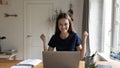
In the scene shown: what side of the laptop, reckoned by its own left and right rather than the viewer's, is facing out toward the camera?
back

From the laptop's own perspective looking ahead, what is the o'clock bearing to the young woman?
The young woman is roughly at 12 o'clock from the laptop.

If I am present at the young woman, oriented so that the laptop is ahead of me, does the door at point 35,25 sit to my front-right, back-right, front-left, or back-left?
back-right

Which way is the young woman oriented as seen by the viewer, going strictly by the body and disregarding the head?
toward the camera

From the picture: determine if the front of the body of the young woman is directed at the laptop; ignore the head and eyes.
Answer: yes

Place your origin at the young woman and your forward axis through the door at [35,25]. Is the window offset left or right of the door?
right

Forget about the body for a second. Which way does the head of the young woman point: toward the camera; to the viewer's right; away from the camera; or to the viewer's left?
toward the camera

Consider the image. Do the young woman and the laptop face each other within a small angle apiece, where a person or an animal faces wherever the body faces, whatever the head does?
yes

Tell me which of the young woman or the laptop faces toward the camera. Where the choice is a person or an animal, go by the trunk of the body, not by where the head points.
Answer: the young woman

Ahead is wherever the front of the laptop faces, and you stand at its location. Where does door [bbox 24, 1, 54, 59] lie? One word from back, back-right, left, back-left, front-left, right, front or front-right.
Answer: front

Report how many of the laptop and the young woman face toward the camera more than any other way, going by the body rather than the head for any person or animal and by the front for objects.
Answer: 1

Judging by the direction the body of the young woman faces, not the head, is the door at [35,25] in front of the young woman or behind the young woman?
behind

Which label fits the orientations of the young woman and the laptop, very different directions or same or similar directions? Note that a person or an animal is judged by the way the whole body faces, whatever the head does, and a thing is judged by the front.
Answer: very different directions
